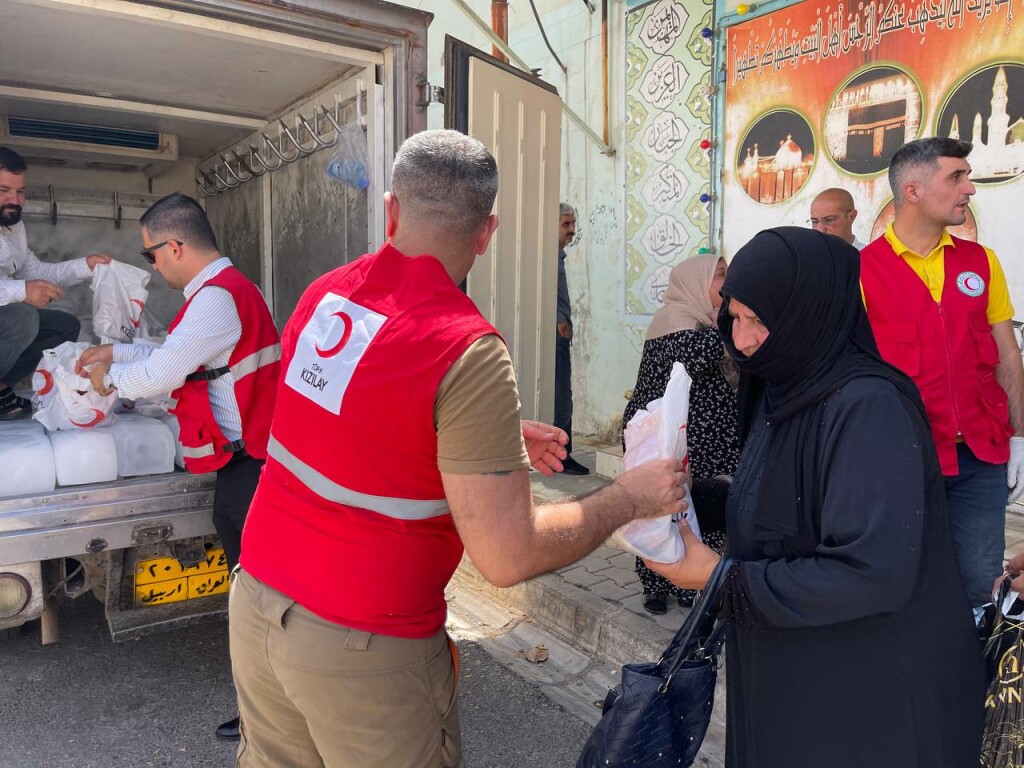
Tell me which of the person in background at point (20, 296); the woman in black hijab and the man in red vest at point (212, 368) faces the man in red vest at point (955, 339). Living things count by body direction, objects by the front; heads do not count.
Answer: the person in background

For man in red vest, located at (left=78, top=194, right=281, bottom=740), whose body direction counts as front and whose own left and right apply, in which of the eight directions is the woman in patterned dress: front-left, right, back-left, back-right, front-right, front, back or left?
back

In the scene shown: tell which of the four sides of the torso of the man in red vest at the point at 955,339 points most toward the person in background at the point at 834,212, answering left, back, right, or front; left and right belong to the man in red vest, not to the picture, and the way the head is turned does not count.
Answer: back

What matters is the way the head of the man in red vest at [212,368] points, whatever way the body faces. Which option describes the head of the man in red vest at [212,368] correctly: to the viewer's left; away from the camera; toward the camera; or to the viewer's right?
to the viewer's left

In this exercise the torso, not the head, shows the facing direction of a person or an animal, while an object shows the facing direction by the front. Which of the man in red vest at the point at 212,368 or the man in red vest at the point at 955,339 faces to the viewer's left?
the man in red vest at the point at 212,368

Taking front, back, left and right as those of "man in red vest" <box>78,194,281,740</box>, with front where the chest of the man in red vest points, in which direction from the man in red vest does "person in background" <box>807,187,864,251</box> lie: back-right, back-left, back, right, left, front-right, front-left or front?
back

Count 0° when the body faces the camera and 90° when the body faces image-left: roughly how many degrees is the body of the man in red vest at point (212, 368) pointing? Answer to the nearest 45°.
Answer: approximately 90°

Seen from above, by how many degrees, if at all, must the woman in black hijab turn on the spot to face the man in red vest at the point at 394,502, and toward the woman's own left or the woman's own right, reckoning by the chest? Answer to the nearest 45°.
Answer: approximately 45° to the woman's own right

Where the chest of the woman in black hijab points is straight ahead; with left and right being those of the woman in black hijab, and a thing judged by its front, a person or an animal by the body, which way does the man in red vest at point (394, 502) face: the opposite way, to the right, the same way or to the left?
the opposite way

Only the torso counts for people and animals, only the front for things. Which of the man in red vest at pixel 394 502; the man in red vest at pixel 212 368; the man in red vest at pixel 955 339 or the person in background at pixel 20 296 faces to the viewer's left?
the man in red vest at pixel 212 368

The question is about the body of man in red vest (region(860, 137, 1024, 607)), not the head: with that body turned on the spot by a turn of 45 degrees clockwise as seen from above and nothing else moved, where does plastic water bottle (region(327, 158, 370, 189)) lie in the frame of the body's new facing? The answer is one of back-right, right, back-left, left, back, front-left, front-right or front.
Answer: right
